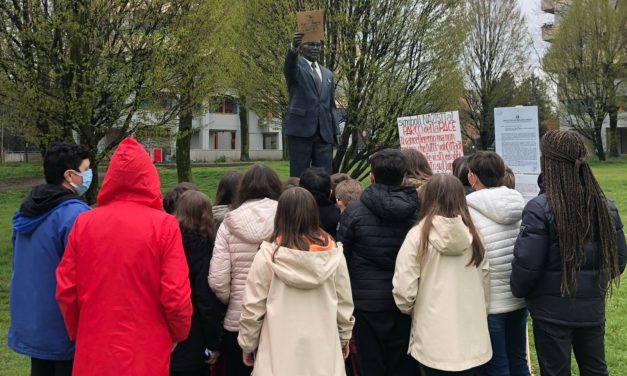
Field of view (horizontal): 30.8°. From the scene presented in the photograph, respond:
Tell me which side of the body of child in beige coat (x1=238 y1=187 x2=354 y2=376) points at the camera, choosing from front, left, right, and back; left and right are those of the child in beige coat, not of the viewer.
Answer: back

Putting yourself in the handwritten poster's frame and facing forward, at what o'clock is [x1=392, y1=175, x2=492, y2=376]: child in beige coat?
The child in beige coat is roughly at 12 o'clock from the handwritten poster.

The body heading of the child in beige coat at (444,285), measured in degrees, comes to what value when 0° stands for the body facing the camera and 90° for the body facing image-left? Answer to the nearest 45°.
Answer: approximately 180°

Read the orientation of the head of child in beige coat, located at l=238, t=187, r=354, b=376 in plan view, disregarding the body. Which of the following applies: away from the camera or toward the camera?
away from the camera

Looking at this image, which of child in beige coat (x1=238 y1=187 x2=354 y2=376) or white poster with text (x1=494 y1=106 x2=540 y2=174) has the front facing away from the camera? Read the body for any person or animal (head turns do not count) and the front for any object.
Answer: the child in beige coat

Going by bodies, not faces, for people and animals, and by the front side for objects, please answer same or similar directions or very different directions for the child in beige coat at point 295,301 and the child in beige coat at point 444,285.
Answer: same or similar directions

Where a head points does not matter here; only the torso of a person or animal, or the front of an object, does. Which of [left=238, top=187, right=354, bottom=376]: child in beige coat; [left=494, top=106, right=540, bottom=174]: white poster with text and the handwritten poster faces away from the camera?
the child in beige coat

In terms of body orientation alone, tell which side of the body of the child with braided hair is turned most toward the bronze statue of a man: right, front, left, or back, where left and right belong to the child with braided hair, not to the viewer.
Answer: front

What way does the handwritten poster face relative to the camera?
toward the camera

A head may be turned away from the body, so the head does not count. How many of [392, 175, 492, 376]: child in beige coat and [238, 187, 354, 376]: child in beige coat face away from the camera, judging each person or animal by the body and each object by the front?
2
